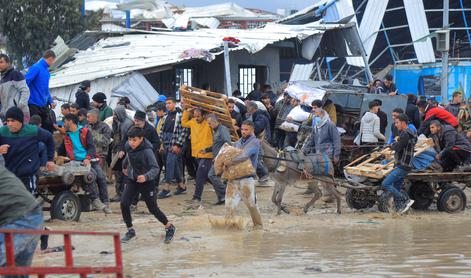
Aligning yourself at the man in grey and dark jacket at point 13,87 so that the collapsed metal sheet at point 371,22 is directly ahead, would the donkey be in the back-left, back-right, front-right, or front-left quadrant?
front-right

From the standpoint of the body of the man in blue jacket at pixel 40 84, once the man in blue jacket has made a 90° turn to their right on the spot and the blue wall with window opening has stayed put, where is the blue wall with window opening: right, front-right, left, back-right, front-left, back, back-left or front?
back-left

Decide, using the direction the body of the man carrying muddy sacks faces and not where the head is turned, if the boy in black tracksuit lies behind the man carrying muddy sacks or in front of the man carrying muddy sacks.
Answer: in front

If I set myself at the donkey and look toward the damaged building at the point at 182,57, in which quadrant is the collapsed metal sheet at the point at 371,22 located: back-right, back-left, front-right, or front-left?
front-right

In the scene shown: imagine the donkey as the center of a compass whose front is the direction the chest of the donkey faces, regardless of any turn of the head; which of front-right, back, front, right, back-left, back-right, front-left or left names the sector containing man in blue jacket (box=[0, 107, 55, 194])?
front-left

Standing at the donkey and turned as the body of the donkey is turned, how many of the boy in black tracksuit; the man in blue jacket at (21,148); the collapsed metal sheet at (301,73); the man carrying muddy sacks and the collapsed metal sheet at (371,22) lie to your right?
2

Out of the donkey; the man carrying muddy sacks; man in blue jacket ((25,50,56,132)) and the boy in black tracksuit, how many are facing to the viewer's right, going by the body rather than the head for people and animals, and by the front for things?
1

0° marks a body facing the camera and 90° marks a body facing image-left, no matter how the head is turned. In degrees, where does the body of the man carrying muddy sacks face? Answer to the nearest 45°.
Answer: approximately 45°

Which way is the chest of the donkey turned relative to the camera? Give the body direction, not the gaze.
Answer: to the viewer's left

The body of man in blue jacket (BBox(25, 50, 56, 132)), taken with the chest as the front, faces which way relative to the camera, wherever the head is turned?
to the viewer's right

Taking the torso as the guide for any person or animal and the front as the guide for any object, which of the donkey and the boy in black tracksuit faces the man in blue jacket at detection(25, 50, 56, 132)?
the donkey

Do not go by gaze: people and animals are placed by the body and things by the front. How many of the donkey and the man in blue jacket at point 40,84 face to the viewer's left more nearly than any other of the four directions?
1
